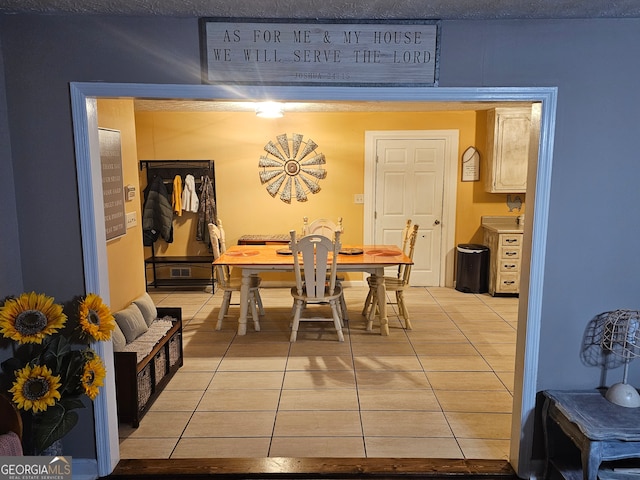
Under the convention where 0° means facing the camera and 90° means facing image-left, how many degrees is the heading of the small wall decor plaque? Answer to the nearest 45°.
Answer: approximately 0°

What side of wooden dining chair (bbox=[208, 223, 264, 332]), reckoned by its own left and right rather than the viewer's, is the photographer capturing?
right

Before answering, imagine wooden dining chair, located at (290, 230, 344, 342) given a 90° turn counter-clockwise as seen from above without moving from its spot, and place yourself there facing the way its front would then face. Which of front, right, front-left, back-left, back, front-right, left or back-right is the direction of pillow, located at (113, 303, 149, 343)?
front-left

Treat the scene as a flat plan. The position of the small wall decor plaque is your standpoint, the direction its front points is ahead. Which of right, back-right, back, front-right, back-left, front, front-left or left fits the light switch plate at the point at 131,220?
front-right

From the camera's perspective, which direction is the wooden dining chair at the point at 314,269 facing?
away from the camera

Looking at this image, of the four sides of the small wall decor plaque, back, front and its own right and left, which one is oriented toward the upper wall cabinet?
left

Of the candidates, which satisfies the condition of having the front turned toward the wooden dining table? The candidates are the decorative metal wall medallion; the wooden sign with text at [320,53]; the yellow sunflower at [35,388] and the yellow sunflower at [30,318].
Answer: the decorative metal wall medallion

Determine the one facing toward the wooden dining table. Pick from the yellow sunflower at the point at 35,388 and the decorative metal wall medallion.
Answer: the decorative metal wall medallion

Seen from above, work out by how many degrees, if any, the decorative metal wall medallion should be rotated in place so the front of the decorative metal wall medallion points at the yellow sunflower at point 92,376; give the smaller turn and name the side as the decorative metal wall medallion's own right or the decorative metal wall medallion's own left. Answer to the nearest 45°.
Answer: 0° — it already faces it

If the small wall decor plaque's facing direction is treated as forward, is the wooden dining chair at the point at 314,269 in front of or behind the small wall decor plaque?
in front

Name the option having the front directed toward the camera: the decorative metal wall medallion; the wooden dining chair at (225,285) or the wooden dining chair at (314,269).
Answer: the decorative metal wall medallion
